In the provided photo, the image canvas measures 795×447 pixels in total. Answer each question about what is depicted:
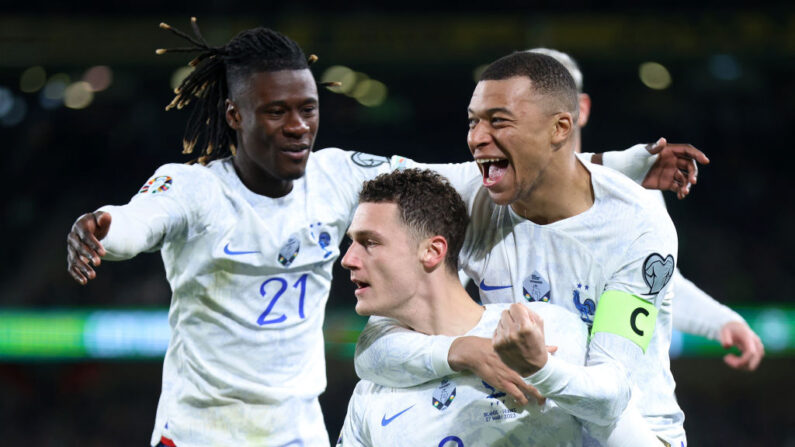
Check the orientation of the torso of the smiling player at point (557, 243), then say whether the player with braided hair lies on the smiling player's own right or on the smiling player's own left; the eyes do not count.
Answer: on the smiling player's own right

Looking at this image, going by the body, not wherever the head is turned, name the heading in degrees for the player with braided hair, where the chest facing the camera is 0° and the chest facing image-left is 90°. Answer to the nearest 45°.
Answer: approximately 315°

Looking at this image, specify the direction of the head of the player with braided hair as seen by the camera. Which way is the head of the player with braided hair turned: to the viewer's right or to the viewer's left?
to the viewer's right

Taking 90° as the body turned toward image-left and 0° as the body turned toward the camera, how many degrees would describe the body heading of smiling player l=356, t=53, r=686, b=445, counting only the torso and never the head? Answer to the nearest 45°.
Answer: approximately 45°
